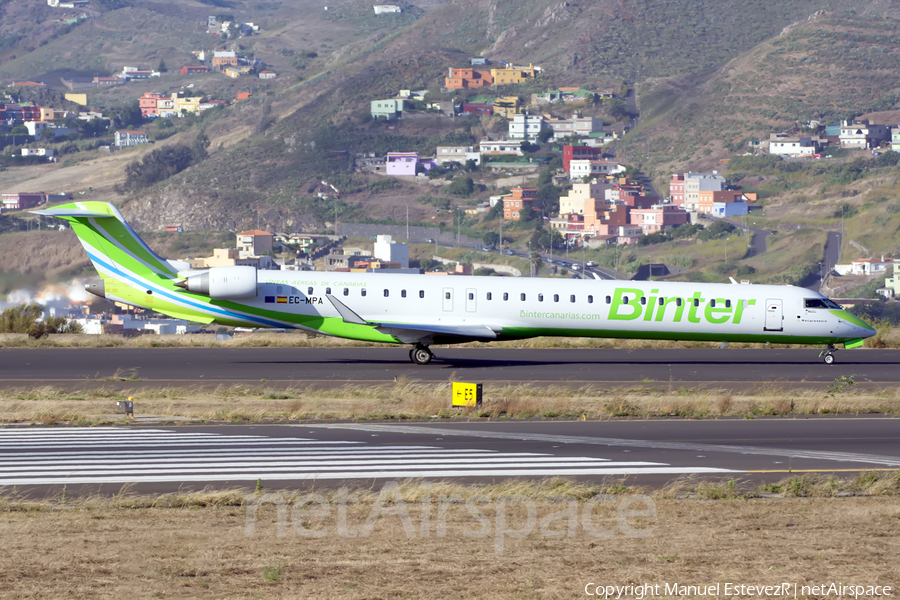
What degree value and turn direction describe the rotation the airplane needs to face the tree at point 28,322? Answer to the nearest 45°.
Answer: approximately 135° to its left

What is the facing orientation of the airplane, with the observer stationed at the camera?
facing to the right of the viewer
